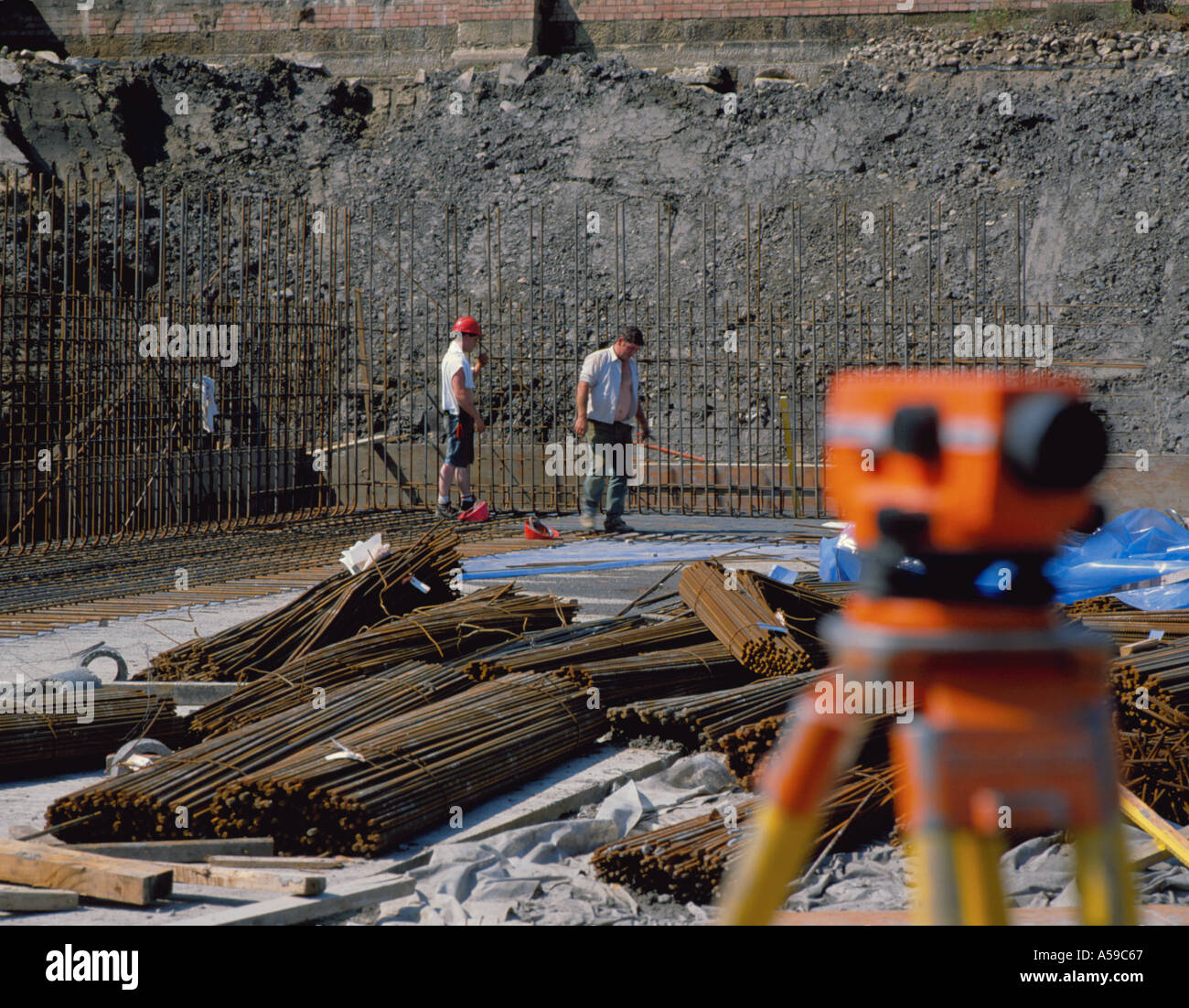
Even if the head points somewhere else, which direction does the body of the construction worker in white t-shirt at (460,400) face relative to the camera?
to the viewer's right

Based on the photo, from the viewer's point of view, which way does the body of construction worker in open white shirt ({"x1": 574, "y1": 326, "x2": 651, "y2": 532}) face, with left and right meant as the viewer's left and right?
facing the viewer and to the right of the viewer

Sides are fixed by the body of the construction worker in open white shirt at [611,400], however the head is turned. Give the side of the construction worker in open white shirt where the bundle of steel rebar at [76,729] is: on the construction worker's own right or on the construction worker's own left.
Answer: on the construction worker's own right

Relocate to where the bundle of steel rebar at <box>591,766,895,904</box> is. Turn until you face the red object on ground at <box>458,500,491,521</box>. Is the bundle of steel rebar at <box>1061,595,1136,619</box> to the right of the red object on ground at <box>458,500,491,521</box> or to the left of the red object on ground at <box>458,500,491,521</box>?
right

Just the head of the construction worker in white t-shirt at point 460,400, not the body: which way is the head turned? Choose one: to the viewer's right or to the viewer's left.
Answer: to the viewer's right

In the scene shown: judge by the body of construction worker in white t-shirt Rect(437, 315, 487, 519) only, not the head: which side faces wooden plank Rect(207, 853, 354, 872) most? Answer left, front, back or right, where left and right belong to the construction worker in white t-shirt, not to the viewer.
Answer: right

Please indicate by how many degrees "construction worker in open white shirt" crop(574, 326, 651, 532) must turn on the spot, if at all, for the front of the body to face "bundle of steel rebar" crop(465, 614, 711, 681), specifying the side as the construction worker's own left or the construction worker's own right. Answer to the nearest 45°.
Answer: approximately 45° to the construction worker's own right

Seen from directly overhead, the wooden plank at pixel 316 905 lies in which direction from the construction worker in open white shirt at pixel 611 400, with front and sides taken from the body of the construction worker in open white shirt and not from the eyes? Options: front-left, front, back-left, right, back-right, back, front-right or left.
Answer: front-right

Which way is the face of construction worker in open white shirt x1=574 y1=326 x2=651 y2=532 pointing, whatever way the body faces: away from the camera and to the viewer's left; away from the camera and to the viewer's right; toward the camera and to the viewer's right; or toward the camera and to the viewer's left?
toward the camera and to the viewer's right

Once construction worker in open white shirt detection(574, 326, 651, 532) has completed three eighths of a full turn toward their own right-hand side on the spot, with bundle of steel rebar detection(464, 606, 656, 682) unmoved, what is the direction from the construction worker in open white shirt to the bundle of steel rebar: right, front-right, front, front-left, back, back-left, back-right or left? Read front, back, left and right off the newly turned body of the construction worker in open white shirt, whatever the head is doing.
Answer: left

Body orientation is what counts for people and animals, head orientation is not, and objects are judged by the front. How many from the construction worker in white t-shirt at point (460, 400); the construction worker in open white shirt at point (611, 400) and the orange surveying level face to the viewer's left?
0

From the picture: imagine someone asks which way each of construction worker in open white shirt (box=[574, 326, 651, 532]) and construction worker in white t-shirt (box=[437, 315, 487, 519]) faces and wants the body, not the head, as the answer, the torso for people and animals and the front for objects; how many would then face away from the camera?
0
